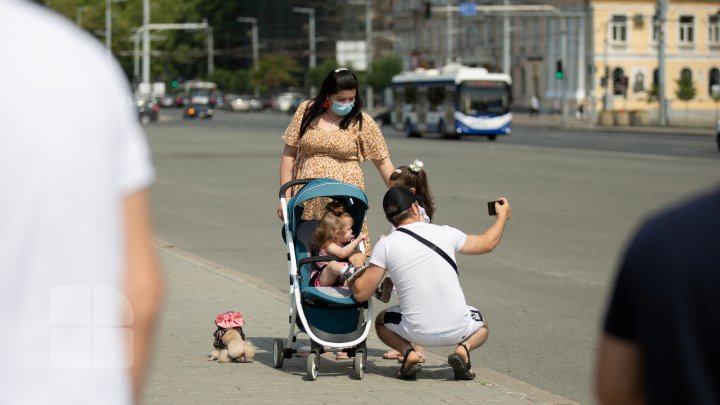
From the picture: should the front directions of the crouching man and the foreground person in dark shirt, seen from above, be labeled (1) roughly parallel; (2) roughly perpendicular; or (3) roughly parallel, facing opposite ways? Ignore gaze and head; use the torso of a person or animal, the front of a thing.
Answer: roughly parallel

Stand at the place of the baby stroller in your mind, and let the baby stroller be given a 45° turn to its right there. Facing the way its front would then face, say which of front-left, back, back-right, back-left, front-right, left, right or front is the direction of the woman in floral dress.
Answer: back

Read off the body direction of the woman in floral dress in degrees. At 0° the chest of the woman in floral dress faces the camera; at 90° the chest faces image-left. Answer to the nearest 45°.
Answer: approximately 0°

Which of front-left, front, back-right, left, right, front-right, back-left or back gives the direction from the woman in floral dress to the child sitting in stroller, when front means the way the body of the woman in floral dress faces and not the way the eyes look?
front

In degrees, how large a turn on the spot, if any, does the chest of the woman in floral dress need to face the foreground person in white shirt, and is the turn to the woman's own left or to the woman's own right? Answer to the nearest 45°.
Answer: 0° — they already face them

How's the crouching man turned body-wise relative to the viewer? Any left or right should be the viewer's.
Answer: facing away from the viewer

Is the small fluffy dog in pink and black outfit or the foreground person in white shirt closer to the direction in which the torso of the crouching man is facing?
the small fluffy dog in pink and black outfit

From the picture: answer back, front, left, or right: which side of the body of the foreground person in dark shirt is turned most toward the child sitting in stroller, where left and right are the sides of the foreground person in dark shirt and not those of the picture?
front

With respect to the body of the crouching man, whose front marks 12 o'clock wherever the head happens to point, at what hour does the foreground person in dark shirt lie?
The foreground person in dark shirt is roughly at 6 o'clock from the crouching man.

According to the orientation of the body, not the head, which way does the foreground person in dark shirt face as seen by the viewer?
away from the camera

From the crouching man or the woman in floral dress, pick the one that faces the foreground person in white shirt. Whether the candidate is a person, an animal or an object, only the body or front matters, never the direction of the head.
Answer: the woman in floral dress
